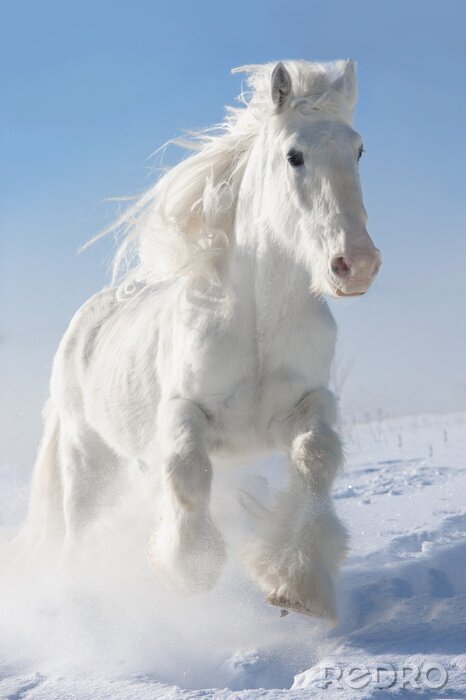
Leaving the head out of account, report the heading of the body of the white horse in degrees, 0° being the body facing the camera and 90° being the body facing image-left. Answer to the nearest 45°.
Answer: approximately 315°
